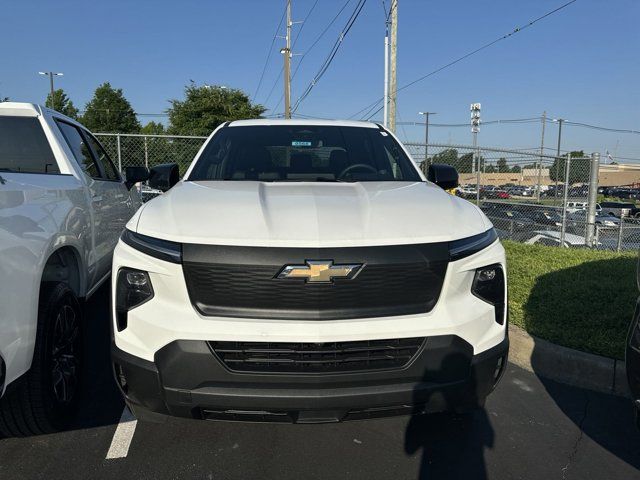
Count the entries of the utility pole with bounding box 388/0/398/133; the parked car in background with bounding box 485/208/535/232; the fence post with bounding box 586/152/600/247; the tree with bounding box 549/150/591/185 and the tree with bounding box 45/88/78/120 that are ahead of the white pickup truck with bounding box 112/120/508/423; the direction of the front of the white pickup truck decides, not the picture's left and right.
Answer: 0

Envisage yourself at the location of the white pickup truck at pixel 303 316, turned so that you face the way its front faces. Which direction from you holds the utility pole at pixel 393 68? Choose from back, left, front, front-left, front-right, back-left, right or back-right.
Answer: back

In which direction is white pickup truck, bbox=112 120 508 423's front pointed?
toward the camera

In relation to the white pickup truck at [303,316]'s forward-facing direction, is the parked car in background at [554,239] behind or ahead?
behind

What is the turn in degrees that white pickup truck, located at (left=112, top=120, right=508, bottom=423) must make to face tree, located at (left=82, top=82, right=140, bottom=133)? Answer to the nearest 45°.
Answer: approximately 180°

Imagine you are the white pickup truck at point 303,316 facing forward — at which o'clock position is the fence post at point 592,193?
The fence post is roughly at 7 o'clock from the white pickup truck.

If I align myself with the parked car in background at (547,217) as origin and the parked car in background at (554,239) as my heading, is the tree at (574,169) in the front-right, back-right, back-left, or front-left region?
back-left

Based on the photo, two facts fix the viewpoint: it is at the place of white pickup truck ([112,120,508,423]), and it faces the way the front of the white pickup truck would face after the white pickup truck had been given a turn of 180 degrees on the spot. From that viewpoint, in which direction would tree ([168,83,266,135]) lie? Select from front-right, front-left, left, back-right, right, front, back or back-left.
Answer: front
